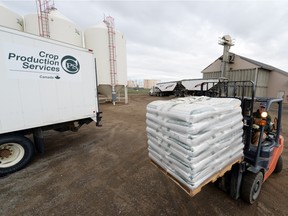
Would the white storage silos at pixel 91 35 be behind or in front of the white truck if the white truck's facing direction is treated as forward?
behind

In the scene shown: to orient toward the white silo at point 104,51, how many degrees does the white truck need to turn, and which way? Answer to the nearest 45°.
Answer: approximately 180°

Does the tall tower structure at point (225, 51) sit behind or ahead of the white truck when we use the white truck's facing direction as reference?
behind

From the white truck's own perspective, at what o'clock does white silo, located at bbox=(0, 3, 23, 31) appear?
The white silo is roughly at 4 o'clock from the white truck.

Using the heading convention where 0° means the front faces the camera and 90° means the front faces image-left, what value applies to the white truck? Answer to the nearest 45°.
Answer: approximately 45°

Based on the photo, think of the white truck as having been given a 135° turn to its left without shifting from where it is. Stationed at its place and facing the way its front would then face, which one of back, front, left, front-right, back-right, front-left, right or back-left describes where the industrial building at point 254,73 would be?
front

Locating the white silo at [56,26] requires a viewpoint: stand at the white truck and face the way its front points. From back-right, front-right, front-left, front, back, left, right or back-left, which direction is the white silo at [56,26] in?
back-right
